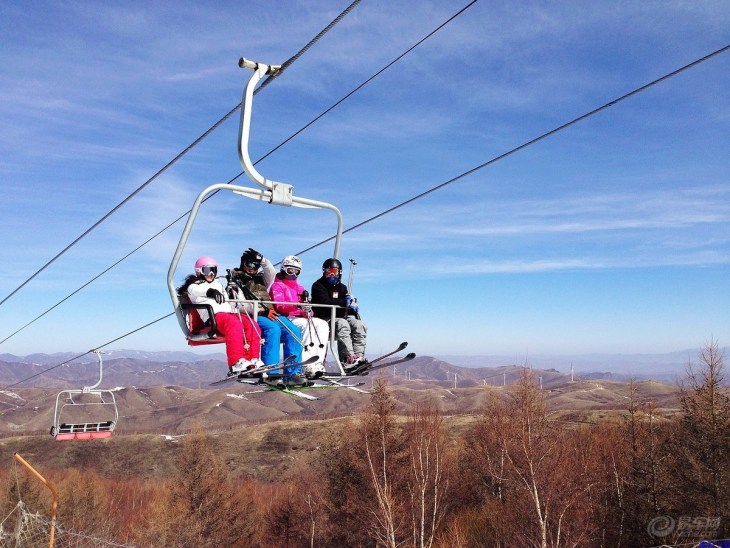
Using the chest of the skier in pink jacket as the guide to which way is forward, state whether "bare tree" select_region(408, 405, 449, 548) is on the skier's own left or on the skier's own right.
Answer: on the skier's own left

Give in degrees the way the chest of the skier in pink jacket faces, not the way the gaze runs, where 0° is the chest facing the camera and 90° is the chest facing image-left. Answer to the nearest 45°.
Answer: approximately 315°

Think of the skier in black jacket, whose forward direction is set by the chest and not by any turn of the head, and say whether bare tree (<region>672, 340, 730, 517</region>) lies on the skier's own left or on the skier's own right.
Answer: on the skier's own left

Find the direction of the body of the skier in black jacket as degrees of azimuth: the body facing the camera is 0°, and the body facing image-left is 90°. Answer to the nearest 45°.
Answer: approximately 315°

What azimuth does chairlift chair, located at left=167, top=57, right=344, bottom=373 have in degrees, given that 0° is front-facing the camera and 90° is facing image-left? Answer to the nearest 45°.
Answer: approximately 315°

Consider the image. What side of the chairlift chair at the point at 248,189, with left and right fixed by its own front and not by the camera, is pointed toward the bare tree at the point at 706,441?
left
